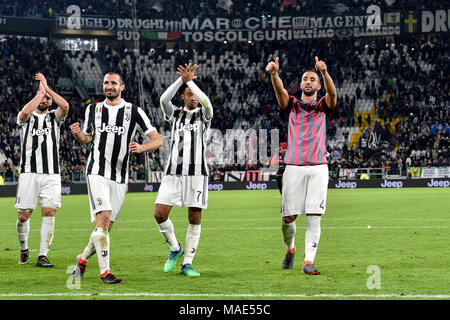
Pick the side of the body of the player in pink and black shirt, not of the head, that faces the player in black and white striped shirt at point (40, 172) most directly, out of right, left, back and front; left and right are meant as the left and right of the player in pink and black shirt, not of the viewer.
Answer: right

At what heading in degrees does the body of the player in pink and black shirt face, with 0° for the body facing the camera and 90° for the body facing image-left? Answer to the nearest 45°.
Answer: approximately 0°

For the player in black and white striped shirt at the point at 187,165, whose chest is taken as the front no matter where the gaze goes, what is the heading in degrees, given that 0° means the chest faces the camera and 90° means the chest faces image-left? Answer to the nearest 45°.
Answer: approximately 0°

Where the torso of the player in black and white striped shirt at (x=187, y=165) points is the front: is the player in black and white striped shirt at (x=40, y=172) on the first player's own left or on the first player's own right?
on the first player's own right

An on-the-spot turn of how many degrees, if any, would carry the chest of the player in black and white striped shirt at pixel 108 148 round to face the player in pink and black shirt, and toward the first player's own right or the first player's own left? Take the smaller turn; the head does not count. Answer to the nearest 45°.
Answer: approximately 90° to the first player's own left

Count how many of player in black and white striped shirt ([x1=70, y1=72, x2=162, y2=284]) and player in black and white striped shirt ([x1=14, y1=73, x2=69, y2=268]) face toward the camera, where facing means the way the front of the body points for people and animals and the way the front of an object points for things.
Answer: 2

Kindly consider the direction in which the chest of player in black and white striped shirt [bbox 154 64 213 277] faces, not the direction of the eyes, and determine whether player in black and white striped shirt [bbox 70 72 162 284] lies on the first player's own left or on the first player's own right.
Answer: on the first player's own right
